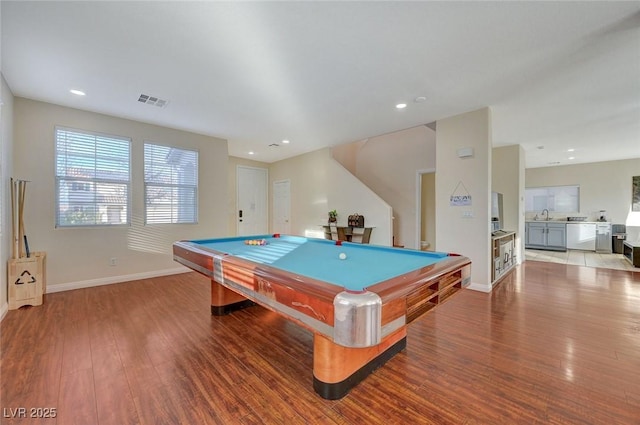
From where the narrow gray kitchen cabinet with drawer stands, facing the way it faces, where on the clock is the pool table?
The pool table is roughly at 12 o'clock from the narrow gray kitchen cabinet with drawer.

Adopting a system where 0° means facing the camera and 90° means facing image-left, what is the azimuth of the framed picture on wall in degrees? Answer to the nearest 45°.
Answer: approximately 0°

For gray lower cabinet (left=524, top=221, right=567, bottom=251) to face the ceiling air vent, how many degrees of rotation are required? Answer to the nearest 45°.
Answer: approximately 45° to its right

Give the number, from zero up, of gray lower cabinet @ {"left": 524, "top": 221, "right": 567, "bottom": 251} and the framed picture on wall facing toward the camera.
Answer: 2

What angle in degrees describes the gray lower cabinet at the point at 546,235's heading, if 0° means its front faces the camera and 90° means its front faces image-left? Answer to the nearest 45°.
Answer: approximately 0°

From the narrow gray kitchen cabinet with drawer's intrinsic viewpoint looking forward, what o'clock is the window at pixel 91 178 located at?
The window is roughly at 1 o'clock from the narrow gray kitchen cabinet with drawer.
